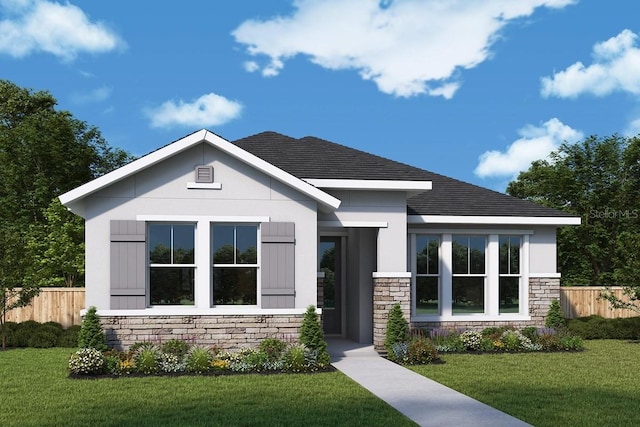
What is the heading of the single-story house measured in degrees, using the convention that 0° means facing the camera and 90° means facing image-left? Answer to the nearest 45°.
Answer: approximately 0°

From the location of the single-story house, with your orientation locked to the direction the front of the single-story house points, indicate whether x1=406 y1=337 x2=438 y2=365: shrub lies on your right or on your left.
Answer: on your left

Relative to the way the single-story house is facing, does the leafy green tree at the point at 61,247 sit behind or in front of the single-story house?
behind

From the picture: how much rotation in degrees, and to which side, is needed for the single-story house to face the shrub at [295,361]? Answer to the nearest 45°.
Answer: approximately 45° to its left

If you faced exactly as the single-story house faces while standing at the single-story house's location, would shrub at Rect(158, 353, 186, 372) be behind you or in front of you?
in front
